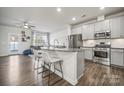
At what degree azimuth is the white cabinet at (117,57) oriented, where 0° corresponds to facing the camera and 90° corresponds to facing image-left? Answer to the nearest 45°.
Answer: approximately 0°

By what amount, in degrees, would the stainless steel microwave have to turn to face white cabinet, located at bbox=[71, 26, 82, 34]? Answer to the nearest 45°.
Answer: approximately 135° to its right
